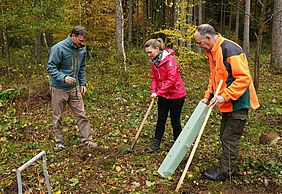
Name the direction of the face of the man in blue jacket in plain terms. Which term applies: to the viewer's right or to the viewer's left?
to the viewer's right

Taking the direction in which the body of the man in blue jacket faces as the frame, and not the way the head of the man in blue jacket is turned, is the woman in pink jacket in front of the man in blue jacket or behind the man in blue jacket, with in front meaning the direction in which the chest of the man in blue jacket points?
in front

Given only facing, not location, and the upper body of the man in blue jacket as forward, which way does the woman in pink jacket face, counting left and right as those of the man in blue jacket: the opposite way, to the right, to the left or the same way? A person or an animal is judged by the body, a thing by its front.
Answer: to the right

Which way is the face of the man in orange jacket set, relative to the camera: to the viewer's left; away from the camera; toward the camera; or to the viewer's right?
to the viewer's left

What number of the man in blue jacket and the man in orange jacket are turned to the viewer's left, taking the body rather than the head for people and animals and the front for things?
1

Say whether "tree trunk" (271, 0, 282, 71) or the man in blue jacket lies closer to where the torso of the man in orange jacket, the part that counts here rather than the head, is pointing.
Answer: the man in blue jacket

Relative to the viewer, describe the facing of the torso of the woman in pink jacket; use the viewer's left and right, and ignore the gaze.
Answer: facing the viewer and to the left of the viewer

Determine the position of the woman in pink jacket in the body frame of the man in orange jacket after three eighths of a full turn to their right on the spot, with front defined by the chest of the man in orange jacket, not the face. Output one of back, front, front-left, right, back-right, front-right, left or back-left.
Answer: left

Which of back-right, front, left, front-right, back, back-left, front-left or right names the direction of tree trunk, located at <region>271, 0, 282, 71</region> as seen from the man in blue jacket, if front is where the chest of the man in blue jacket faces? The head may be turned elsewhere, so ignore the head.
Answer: left

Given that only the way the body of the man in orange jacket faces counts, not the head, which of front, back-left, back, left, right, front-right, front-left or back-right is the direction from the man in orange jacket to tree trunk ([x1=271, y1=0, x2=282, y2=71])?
right

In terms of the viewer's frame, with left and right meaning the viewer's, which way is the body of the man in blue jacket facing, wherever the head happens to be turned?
facing the viewer and to the right of the viewer

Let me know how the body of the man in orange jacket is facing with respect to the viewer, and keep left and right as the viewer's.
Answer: facing to the left of the viewer

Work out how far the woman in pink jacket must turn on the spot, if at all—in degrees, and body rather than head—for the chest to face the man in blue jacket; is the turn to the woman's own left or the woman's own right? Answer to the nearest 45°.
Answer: approximately 45° to the woman's own right

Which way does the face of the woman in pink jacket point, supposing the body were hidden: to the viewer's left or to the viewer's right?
to the viewer's left
